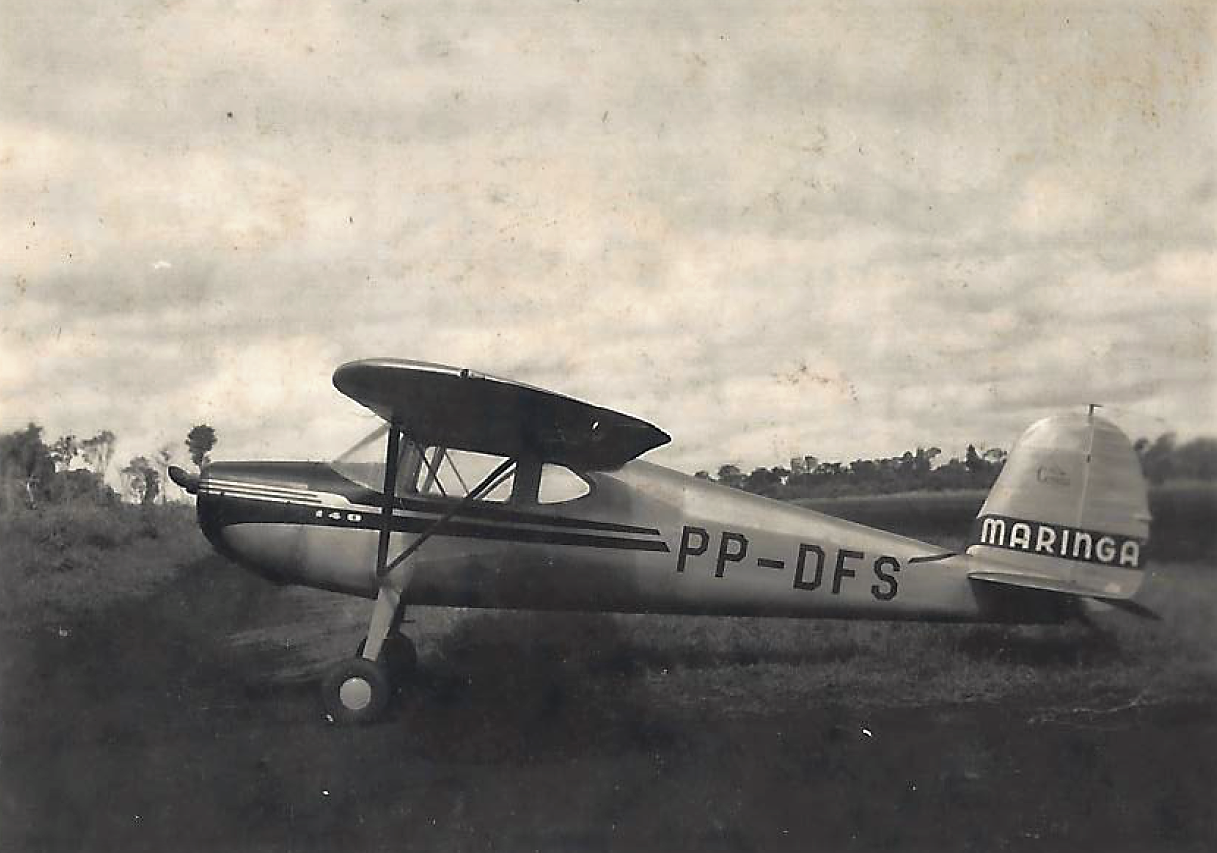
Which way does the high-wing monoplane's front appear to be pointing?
to the viewer's left
